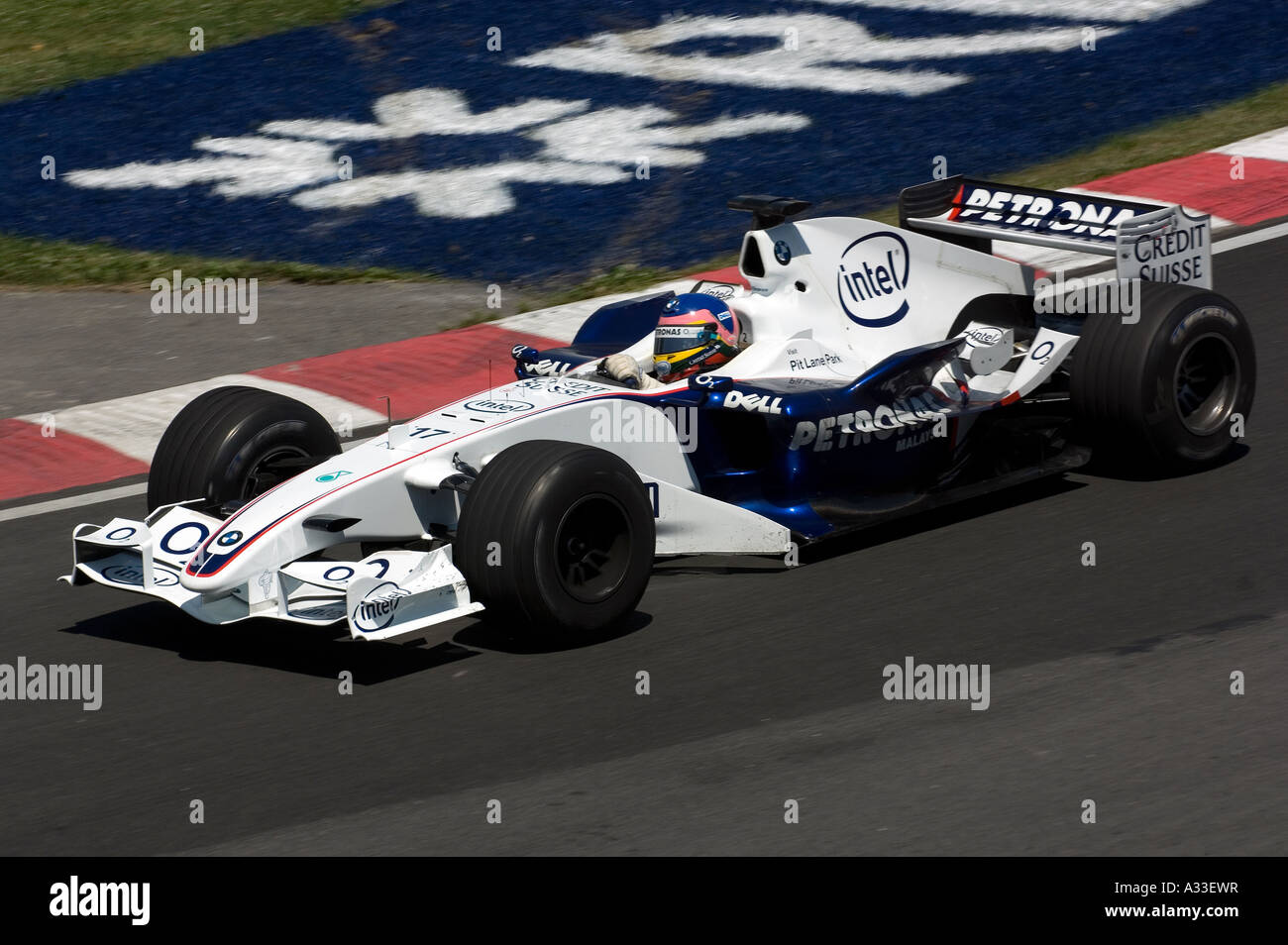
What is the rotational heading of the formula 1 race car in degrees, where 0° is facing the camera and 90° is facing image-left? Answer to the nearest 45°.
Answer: approximately 45°
